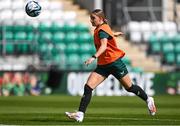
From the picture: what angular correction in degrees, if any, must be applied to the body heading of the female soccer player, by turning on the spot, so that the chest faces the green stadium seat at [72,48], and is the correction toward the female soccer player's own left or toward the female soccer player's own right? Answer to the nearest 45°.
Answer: approximately 90° to the female soccer player's own right

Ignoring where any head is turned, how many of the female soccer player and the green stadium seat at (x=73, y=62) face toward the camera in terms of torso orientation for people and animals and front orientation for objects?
1

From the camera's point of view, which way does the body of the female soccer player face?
to the viewer's left

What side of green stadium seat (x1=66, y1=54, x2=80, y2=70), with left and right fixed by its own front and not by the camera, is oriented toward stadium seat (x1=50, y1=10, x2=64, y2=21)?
back

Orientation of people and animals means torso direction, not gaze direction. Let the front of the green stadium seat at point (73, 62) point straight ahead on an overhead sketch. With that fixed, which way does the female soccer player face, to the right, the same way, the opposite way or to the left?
to the right

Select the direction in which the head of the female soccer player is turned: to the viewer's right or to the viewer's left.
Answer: to the viewer's left

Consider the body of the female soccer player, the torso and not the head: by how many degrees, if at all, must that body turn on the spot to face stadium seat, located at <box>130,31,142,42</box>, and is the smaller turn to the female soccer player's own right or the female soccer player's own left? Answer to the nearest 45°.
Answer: approximately 90° to the female soccer player's own right

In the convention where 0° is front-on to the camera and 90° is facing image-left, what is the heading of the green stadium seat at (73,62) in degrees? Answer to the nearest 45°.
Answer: approximately 0°

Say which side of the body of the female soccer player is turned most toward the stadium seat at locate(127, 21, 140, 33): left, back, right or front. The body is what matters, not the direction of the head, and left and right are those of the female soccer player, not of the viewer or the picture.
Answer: right

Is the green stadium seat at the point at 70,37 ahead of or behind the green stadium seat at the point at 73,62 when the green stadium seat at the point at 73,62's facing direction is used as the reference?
behind
